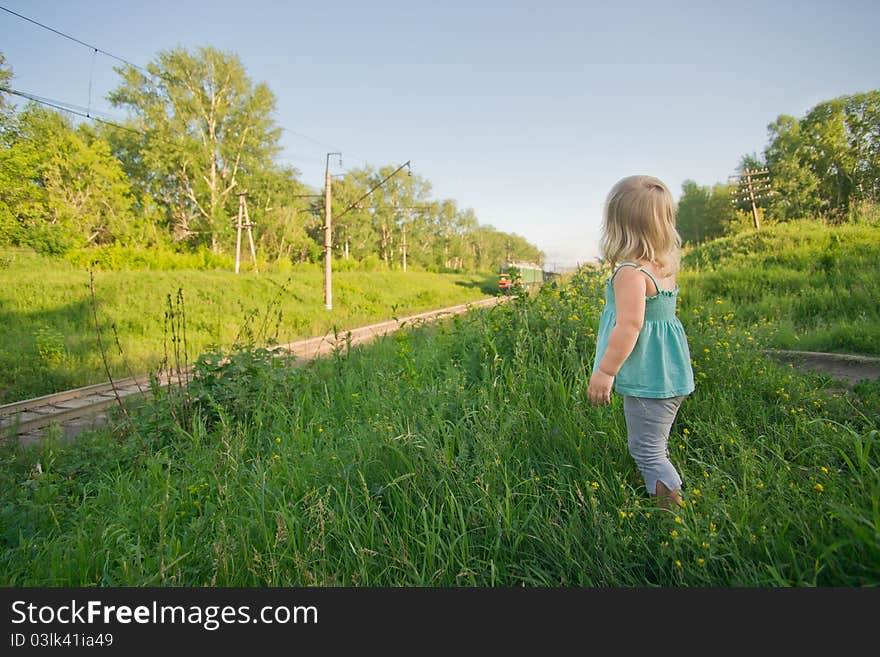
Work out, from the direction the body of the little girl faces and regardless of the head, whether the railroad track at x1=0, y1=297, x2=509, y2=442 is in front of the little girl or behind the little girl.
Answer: in front

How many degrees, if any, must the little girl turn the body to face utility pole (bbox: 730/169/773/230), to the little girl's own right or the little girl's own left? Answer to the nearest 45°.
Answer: approximately 45° to the little girl's own right

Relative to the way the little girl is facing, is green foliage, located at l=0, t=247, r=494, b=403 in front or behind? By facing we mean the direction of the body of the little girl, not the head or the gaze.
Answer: in front

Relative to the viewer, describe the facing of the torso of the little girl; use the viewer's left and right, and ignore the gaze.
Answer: facing away from the viewer and to the left of the viewer

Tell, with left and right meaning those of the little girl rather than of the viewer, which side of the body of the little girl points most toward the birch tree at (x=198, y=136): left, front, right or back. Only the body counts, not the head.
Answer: front
